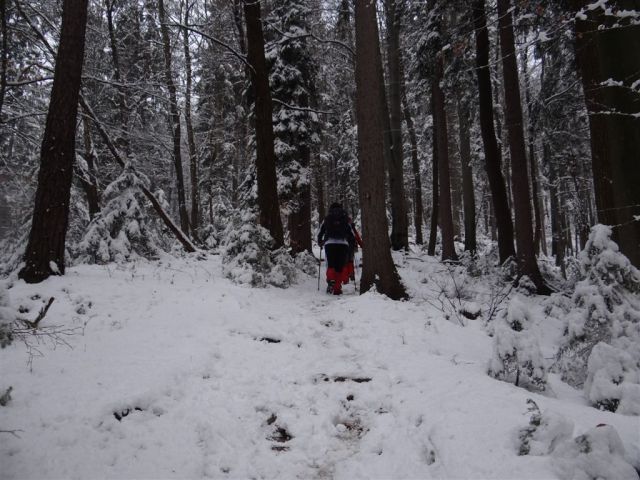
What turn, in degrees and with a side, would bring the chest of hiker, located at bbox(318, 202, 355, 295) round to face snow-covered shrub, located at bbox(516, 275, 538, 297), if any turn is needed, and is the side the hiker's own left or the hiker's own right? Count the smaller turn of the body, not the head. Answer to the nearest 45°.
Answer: approximately 90° to the hiker's own right

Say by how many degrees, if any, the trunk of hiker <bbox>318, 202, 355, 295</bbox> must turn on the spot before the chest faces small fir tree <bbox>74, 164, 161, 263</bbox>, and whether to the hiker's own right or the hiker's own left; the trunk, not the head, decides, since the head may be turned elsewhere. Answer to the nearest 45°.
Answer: approximately 90° to the hiker's own left

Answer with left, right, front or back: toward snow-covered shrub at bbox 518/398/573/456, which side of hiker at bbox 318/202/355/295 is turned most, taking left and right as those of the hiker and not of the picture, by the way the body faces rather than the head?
back

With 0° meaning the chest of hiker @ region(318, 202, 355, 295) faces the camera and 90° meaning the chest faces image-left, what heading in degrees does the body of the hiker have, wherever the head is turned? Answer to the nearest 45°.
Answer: approximately 180°

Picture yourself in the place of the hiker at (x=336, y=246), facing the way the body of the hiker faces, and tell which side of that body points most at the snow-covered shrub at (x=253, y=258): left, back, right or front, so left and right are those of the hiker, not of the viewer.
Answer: left

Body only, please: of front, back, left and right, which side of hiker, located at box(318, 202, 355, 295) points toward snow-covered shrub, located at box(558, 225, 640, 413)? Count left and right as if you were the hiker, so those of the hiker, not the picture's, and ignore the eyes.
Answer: back

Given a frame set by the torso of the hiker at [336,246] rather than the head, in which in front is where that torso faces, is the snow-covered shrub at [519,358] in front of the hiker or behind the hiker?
behind

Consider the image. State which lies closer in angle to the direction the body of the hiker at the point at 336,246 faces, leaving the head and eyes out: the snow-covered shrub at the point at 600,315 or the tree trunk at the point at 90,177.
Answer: the tree trunk

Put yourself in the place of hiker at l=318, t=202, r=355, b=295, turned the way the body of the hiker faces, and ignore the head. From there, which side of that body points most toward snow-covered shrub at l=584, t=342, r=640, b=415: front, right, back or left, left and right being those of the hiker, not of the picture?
back

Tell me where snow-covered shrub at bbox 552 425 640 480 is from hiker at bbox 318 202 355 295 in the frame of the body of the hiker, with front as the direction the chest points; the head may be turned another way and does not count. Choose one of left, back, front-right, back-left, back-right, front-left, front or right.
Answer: back

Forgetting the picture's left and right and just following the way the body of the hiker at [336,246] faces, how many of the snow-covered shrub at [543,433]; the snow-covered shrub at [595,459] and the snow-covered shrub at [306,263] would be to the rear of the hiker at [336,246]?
2

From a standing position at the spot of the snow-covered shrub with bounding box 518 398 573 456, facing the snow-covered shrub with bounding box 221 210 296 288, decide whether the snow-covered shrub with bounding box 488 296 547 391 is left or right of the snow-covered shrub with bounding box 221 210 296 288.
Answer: right
